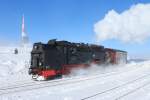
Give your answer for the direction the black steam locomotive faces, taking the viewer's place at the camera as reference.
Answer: facing the viewer and to the left of the viewer
